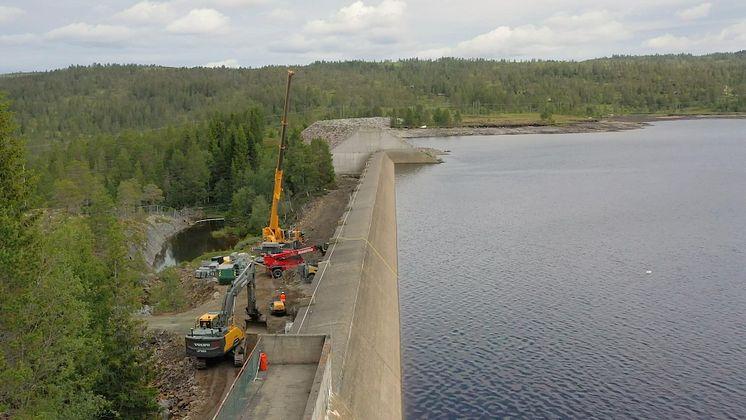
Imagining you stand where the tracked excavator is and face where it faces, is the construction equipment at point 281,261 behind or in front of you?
in front

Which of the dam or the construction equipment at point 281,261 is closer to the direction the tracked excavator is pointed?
the construction equipment

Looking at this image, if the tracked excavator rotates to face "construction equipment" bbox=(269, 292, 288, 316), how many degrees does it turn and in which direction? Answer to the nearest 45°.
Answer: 0° — it already faces it

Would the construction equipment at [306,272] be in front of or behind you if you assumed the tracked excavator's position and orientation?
in front

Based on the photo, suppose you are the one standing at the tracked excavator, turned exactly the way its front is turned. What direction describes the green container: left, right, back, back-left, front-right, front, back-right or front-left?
front-left

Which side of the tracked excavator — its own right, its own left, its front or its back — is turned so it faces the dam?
right

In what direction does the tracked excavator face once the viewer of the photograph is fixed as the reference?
facing away from the viewer and to the right of the viewer
